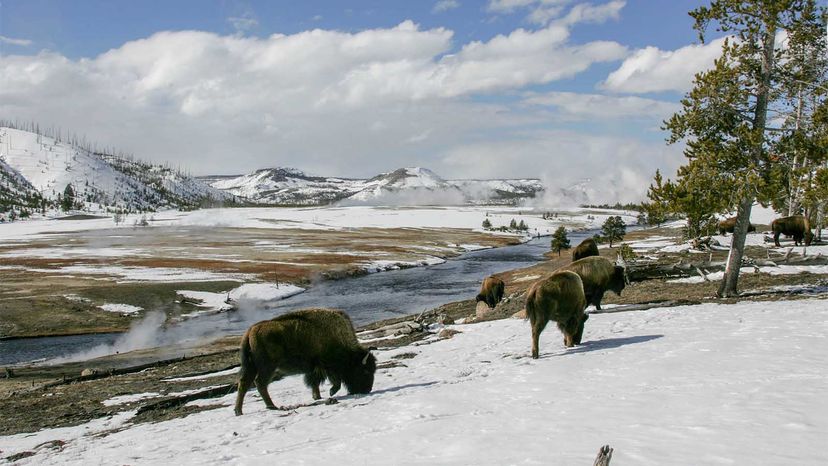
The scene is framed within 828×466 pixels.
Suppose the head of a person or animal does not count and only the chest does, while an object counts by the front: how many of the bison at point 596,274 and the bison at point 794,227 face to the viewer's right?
2

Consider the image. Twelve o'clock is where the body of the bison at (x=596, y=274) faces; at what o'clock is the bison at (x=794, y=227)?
the bison at (x=794, y=227) is roughly at 10 o'clock from the bison at (x=596, y=274).

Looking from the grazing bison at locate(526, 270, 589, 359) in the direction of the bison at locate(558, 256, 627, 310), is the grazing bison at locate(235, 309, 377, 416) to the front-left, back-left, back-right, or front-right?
back-left

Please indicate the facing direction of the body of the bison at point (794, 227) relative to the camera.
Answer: to the viewer's right

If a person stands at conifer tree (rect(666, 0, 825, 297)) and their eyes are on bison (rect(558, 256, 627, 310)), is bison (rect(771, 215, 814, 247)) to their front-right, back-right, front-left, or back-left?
back-right

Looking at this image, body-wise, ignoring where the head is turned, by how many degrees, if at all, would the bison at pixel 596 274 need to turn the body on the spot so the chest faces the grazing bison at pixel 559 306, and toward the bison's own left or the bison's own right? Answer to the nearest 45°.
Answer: approximately 90° to the bison's own right

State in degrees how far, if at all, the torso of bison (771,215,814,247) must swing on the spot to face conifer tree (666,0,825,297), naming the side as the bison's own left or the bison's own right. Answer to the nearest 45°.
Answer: approximately 90° to the bison's own right

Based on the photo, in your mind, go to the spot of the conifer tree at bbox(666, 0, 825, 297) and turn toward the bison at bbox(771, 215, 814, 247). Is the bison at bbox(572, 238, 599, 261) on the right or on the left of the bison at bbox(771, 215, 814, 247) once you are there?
left

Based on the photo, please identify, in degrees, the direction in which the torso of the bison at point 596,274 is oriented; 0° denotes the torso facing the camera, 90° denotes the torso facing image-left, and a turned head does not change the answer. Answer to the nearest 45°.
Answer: approximately 270°
